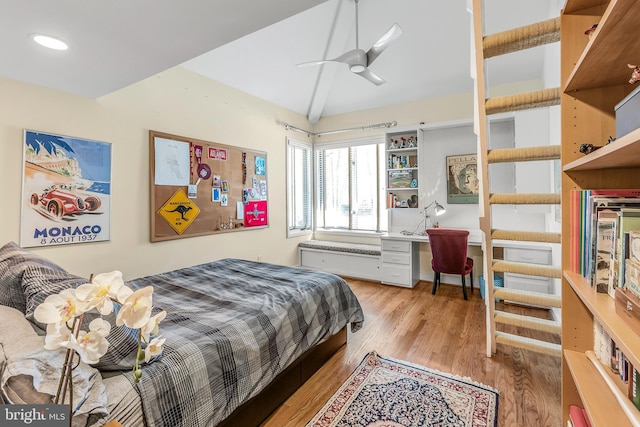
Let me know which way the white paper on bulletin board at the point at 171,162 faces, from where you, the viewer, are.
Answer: facing the viewer and to the right of the viewer

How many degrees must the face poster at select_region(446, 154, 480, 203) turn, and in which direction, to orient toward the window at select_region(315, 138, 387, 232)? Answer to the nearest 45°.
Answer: approximately 90° to its right

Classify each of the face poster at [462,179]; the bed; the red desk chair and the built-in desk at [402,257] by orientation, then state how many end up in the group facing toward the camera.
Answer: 2

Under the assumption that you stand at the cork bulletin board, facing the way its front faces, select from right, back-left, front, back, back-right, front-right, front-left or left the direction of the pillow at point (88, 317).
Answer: front-right

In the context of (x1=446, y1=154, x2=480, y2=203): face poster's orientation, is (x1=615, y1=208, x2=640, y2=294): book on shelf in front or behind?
in front

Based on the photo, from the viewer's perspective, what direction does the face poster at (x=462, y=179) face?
toward the camera

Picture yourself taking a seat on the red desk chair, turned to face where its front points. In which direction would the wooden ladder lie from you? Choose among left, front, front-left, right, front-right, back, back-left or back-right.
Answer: back-right

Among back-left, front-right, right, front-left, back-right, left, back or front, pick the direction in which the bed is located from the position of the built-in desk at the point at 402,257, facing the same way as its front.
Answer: front

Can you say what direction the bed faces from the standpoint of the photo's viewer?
facing away from the viewer and to the right of the viewer

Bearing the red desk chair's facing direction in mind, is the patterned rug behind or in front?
behind

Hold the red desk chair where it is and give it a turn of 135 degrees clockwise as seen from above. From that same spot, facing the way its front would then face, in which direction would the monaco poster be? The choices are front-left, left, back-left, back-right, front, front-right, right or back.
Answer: front-right

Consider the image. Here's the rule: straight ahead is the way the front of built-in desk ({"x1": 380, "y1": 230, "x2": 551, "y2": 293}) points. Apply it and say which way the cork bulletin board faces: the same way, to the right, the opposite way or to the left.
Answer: to the left

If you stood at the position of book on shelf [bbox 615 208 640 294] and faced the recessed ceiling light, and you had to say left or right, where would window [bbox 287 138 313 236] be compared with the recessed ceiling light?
right

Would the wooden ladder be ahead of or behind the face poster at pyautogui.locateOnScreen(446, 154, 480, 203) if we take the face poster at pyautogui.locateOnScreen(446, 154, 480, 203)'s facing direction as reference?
ahead

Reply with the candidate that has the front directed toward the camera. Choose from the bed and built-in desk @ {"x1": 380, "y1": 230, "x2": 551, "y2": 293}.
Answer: the built-in desk

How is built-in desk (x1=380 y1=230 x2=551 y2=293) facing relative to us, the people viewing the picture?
facing the viewer

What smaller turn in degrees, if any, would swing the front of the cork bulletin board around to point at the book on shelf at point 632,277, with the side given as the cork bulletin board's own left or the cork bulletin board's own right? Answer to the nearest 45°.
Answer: approximately 45° to the cork bulletin board's own right

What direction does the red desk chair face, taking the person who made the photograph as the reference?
facing away from the viewer and to the right of the viewer
